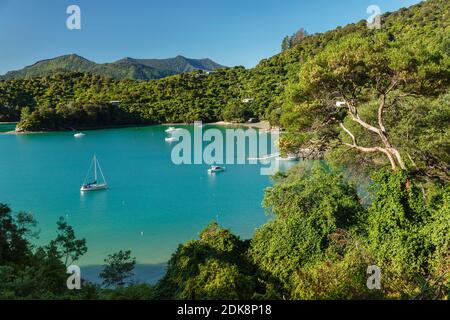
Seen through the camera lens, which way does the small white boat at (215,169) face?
facing to the right of the viewer

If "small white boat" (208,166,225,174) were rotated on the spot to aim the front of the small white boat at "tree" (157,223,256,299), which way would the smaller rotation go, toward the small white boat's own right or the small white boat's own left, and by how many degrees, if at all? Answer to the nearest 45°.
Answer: approximately 90° to the small white boat's own right

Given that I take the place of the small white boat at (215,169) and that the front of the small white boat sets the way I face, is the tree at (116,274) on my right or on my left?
on my right
